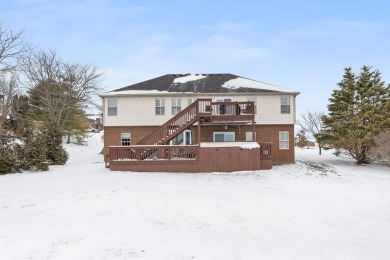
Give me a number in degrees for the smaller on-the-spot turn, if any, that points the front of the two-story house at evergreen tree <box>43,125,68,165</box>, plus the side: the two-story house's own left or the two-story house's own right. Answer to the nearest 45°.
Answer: approximately 90° to the two-story house's own left

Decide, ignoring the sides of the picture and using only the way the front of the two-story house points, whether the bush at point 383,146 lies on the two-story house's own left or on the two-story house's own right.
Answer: on the two-story house's own right

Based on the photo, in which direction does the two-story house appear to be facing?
away from the camera

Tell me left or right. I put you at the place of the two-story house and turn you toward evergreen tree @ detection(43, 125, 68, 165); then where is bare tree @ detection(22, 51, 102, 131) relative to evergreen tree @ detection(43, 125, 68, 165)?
right

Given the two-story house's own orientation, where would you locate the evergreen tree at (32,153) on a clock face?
The evergreen tree is roughly at 8 o'clock from the two-story house.

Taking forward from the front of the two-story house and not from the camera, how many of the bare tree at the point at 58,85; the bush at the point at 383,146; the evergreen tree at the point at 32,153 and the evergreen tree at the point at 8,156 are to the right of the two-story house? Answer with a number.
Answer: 1

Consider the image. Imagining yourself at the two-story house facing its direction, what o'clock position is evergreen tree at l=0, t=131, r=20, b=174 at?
The evergreen tree is roughly at 8 o'clock from the two-story house.

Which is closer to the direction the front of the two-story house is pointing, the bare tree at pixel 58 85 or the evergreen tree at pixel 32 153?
the bare tree
